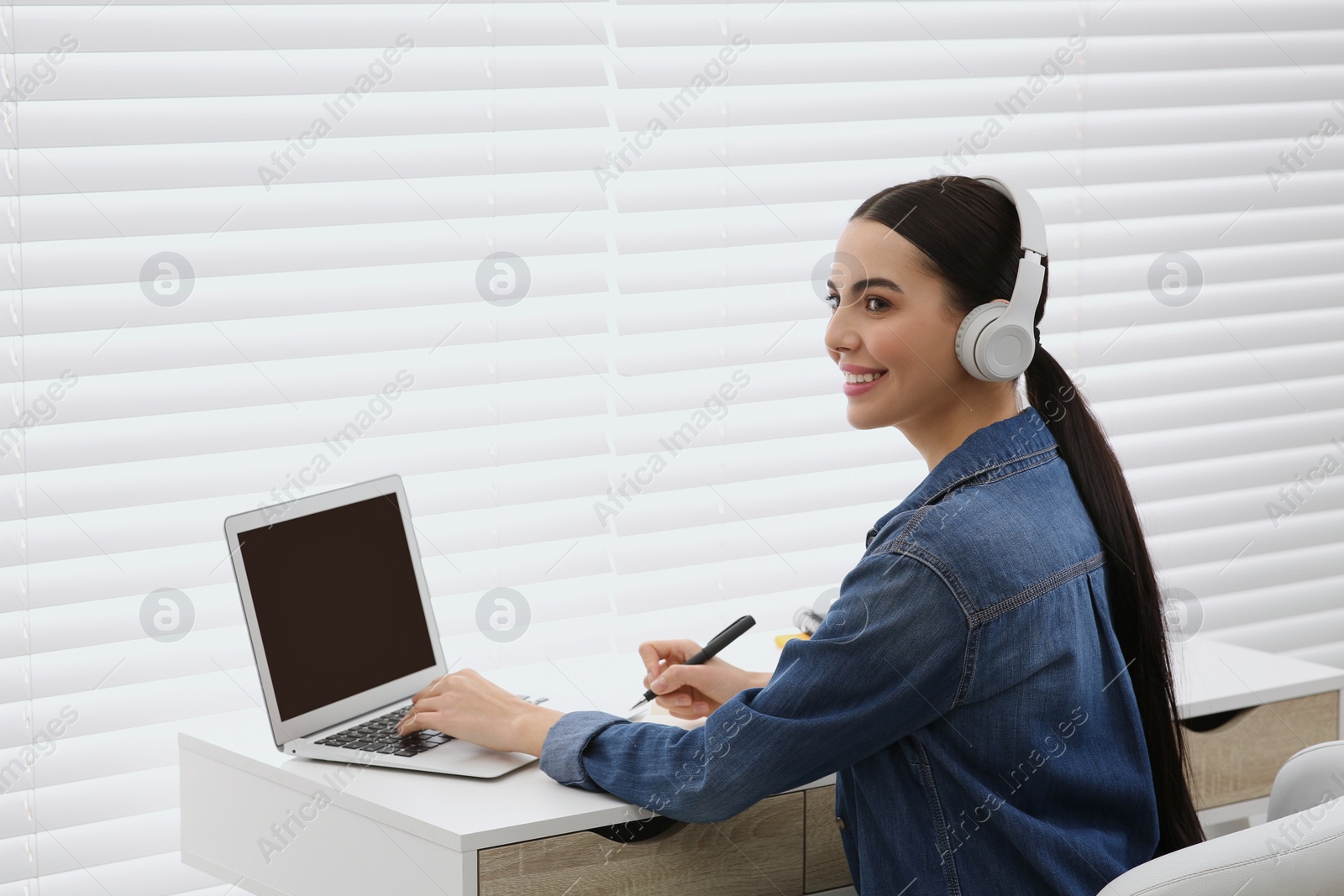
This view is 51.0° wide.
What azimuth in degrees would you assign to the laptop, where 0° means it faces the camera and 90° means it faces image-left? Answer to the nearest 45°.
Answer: approximately 315°

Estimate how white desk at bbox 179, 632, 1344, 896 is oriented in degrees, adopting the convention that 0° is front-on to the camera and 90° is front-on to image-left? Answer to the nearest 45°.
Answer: approximately 315°

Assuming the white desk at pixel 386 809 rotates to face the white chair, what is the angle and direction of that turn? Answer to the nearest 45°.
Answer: approximately 45° to its left

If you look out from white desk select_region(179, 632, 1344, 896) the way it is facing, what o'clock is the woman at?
The woman is roughly at 11 o'clock from the white desk.

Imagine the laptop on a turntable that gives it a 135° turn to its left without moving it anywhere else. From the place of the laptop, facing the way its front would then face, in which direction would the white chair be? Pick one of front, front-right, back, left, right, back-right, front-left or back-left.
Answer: back-right
